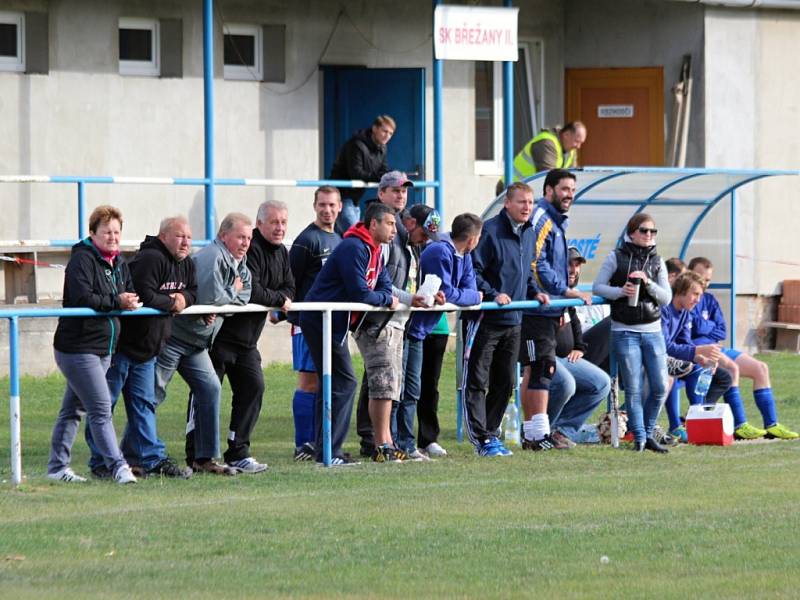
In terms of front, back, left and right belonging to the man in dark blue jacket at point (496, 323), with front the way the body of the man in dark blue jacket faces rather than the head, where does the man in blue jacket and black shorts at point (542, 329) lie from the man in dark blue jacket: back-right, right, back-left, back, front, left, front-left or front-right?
left

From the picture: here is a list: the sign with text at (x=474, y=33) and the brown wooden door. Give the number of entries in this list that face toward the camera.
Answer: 2

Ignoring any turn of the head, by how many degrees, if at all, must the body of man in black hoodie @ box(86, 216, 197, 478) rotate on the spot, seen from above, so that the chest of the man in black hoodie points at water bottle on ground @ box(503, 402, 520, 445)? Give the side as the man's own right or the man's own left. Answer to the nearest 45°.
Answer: approximately 90° to the man's own left

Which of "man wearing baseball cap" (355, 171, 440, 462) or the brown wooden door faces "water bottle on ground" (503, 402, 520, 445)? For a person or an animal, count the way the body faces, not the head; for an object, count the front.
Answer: the brown wooden door

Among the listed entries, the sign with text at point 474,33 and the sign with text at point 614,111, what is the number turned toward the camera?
2

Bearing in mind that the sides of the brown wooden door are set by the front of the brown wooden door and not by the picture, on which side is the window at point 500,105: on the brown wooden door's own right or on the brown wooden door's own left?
on the brown wooden door's own right

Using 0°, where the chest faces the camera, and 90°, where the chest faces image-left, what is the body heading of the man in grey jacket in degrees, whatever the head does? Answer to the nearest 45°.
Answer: approximately 315°

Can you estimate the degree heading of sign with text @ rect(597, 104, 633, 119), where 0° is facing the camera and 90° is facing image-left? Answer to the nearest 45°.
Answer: approximately 0°

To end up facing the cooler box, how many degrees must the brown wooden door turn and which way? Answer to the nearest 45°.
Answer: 0° — it already faces it

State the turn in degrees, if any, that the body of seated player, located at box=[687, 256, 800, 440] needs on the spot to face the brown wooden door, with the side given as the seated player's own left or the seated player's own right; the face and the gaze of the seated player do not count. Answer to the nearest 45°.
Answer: approximately 135° to the seated player's own left

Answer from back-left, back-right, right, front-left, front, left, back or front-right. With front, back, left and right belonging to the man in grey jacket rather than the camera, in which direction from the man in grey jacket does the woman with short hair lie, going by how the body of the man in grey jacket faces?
right

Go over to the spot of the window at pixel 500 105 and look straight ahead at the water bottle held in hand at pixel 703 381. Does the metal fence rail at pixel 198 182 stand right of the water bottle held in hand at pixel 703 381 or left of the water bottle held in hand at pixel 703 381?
right
